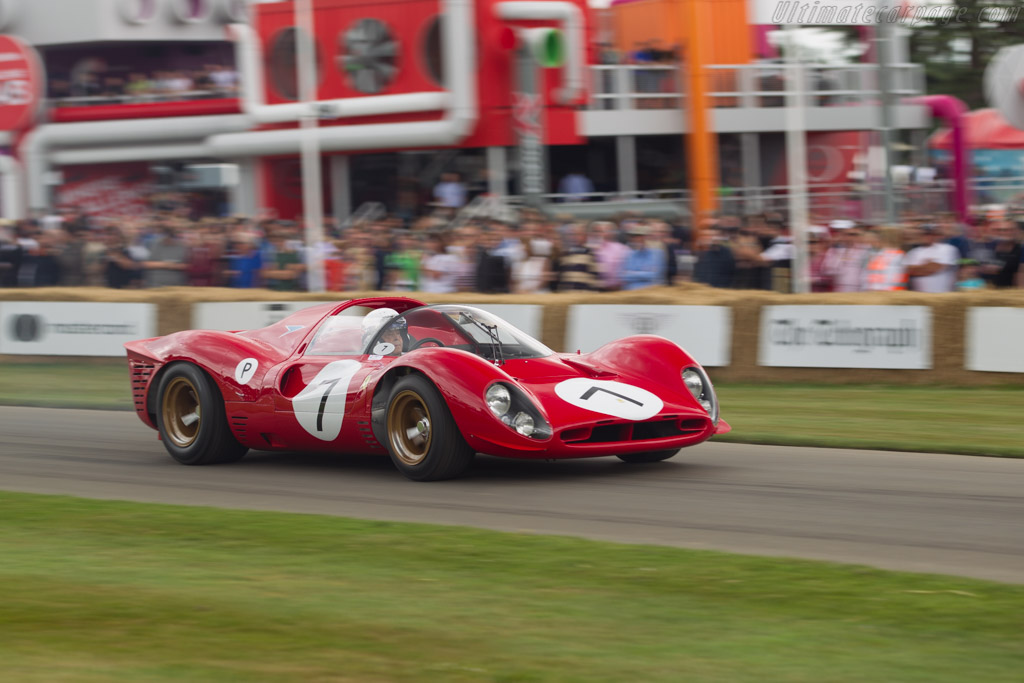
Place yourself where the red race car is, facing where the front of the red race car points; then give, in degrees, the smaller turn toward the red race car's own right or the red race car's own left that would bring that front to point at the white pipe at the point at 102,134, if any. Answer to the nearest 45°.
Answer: approximately 135° to the red race car's own left

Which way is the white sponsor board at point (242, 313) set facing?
toward the camera

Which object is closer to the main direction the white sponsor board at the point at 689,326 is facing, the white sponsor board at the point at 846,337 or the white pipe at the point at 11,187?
the white sponsor board

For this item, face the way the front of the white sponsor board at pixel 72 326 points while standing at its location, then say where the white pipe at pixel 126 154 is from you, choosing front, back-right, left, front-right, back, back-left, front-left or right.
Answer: back

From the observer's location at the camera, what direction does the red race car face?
facing the viewer and to the right of the viewer

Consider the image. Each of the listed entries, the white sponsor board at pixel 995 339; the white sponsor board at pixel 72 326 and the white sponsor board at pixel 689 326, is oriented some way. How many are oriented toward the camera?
3

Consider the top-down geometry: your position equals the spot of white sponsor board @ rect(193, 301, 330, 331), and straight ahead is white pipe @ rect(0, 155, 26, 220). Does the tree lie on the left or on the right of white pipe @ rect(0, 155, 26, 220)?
right

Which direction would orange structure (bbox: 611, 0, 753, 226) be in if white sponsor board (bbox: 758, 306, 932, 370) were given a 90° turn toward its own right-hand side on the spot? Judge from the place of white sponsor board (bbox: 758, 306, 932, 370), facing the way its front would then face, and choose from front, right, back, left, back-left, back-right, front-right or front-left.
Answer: right

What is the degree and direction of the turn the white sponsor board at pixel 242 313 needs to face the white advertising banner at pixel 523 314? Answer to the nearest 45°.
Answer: approximately 45° to its left

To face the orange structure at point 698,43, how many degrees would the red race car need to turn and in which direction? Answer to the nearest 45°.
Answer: approximately 135° to its left

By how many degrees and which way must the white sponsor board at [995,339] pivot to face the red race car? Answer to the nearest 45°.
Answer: approximately 45° to its right

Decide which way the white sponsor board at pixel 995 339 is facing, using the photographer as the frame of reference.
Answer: facing the viewer

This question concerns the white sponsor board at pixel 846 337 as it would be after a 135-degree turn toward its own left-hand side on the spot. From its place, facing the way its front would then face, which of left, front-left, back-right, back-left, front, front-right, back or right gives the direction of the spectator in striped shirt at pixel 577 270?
left

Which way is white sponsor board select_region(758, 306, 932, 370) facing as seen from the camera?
toward the camera

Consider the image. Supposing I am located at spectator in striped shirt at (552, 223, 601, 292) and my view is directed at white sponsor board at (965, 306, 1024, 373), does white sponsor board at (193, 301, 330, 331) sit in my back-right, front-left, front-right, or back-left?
back-right
